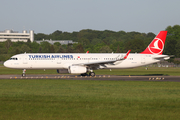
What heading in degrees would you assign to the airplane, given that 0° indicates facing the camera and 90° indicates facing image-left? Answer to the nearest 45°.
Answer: approximately 90°
